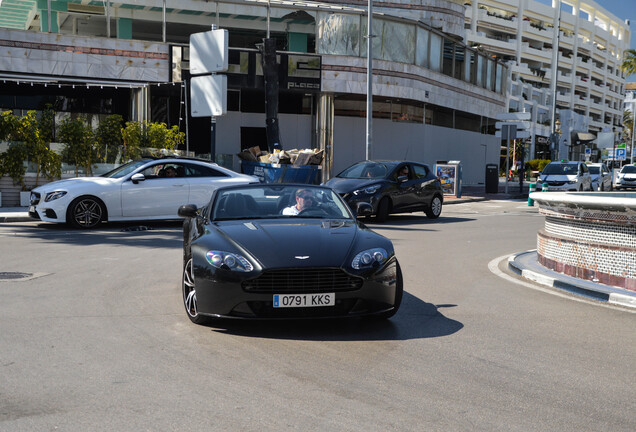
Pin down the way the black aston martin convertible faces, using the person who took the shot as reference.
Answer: facing the viewer

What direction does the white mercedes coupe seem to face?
to the viewer's left

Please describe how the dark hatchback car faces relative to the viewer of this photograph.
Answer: facing the viewer and to the left of the viewer

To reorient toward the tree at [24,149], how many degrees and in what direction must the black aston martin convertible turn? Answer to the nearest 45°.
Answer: approximately 135° to its right

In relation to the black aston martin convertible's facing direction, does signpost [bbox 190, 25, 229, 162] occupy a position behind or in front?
behind

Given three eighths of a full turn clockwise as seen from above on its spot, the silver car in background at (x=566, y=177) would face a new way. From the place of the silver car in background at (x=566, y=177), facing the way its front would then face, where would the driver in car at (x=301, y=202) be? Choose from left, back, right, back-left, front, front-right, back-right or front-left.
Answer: back

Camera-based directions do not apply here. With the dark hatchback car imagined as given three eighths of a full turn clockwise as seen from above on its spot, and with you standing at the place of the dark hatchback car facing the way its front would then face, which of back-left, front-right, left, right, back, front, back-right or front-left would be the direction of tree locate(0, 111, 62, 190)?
left

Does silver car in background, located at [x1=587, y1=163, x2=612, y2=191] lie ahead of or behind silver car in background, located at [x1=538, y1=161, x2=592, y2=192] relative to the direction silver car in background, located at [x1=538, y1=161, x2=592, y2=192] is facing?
behind

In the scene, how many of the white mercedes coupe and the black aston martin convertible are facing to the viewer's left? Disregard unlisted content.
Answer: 1

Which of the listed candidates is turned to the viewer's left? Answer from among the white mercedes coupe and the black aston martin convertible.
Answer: the white mercedes coupe

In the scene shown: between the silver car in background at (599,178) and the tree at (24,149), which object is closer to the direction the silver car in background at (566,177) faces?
the tree

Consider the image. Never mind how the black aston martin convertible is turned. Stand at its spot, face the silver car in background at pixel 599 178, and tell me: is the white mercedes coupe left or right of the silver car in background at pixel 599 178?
left

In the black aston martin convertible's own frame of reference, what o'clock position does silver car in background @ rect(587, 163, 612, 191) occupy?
The silver car in background is roughly at 7 o'clock from the black aston martin convertible.
